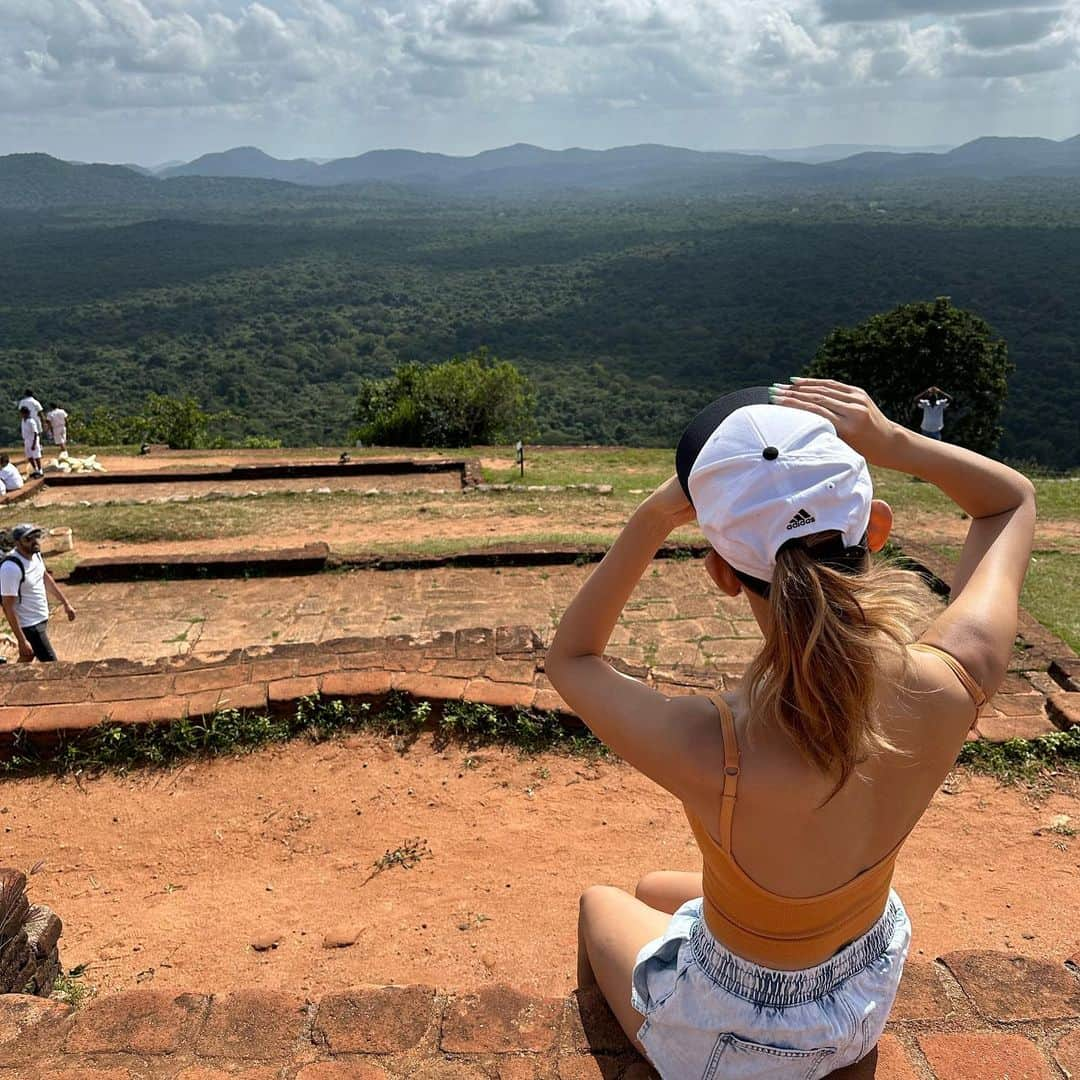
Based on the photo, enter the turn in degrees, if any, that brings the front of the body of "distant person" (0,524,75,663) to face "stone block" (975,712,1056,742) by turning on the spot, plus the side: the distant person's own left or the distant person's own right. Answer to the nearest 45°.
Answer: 0° — they already face it

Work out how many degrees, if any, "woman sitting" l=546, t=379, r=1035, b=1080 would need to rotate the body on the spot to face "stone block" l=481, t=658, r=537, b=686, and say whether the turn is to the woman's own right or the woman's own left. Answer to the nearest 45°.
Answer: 0° — they already face it

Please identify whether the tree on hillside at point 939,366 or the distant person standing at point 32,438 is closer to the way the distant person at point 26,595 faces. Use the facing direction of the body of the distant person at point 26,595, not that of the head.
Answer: the tree on hillside

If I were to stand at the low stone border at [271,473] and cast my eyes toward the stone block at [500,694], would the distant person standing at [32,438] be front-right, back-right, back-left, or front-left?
back-right

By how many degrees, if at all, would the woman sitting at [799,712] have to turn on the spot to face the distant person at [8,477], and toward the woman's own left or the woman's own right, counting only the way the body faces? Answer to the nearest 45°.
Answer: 0° — they already face them

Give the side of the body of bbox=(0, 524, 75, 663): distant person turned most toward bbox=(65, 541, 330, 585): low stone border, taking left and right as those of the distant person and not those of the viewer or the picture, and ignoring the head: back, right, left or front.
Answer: left

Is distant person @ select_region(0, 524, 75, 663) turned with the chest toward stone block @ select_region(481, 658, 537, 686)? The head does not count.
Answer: yes

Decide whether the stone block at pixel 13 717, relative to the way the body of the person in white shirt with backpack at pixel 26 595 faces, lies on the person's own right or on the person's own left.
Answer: on the person's own right

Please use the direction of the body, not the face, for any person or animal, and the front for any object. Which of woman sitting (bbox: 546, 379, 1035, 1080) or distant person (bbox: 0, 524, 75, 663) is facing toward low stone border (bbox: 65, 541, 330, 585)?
the woman sitting

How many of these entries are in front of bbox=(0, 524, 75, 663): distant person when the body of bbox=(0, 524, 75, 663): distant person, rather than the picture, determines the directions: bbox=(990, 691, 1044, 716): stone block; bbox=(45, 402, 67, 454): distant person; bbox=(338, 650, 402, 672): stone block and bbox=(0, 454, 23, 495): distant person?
2

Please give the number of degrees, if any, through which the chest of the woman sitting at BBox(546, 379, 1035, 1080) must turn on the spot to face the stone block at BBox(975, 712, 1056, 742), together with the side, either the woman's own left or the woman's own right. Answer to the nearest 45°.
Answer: approximately 45° to the woman's own right

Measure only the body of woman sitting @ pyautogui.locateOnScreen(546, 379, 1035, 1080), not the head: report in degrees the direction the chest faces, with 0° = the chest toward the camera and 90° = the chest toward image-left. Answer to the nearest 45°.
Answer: approximately 135°

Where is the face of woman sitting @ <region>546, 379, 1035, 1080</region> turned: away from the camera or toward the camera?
away from the camera
